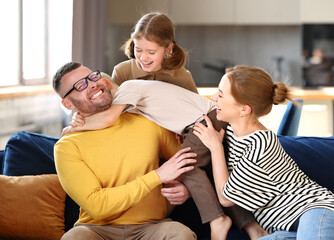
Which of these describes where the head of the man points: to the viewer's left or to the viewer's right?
to the viewer's right

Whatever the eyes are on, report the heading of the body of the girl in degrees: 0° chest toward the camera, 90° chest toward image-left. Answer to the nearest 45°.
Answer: approximately 45°

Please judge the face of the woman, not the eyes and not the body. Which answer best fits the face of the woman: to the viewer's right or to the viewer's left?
to the viewer's left

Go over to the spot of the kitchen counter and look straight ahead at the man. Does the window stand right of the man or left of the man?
right

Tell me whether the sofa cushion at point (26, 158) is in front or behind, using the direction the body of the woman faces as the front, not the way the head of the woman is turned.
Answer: in front

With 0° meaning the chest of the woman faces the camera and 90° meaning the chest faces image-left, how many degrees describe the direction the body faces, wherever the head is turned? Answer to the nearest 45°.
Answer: approximately 90°

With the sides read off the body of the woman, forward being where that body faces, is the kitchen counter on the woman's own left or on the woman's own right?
on the woman's own right

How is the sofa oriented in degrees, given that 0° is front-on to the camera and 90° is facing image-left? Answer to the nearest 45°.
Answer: approximately 0°
